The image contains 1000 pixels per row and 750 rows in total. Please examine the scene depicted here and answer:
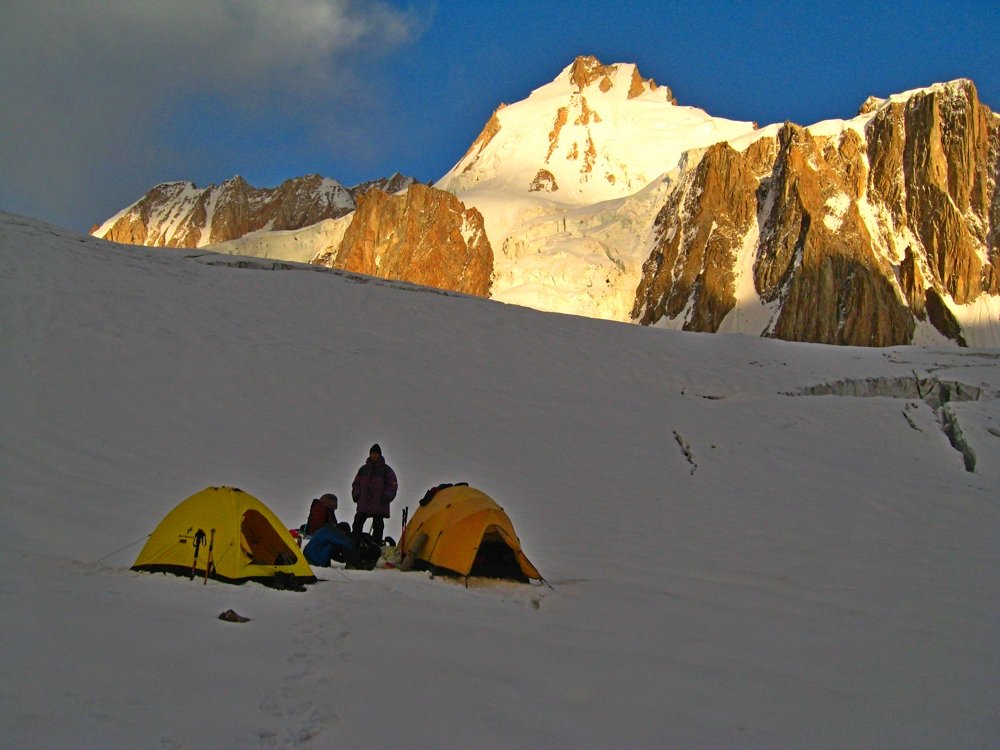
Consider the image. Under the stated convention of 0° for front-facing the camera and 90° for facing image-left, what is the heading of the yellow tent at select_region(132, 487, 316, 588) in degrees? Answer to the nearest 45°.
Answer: approximately 315°

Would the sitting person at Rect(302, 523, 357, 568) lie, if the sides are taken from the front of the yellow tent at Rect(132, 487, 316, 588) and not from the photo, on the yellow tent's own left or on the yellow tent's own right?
on the yellow tent's own left

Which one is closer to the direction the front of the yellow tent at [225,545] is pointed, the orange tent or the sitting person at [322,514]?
the orange tent

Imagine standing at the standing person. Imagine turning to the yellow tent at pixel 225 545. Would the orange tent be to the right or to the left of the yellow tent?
left

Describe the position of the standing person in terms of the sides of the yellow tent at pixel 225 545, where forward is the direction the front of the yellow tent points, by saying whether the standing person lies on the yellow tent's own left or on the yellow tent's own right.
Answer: on the yellow tent's own left

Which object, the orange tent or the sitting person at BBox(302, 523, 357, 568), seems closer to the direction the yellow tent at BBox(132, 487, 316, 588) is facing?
the orange tent

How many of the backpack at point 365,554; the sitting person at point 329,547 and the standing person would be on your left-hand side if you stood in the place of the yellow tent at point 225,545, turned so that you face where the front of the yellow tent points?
3

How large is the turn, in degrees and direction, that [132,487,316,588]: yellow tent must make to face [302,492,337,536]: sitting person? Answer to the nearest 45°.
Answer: approximately 90° to its left
